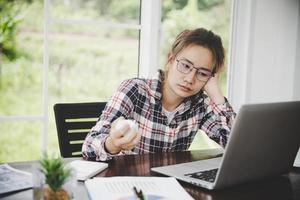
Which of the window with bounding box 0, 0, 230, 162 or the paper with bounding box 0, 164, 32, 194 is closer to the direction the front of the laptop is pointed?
the window

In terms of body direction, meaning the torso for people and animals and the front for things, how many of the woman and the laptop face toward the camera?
1

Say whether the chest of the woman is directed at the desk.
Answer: yes

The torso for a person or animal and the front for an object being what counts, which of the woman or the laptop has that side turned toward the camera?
the woman

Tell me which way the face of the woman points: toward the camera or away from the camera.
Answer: toward the camera

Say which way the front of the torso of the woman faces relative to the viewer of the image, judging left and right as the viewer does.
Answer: facing the viewer

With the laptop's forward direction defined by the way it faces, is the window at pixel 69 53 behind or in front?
in front

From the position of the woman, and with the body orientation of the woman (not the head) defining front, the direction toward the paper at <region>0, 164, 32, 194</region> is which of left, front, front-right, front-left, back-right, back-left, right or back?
front-right

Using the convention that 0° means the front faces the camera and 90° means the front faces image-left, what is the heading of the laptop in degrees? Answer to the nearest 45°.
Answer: approximately 135°

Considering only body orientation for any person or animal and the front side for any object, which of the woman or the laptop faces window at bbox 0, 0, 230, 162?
the laptop
